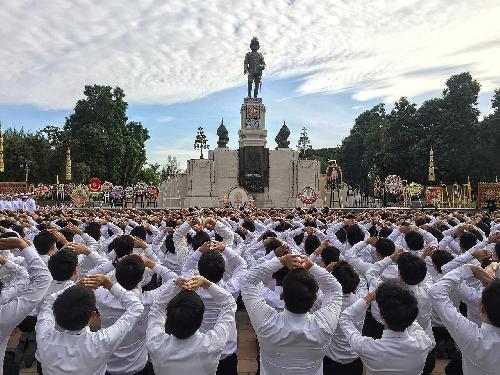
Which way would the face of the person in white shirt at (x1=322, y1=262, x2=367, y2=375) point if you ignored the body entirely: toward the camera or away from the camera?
away from the camera

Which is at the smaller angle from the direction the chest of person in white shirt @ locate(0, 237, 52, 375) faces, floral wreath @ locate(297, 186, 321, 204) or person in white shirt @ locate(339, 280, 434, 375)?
the floral wreath

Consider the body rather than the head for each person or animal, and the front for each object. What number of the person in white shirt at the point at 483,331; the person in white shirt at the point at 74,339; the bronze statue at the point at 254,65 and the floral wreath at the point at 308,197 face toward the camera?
2

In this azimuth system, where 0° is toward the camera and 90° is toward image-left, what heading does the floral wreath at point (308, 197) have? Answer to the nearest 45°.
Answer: approximately 0°

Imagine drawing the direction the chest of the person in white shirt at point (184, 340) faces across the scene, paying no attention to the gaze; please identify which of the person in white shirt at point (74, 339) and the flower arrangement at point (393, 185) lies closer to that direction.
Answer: the flower arrangement

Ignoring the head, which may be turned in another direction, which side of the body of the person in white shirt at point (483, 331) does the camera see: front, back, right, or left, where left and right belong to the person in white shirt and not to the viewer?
back

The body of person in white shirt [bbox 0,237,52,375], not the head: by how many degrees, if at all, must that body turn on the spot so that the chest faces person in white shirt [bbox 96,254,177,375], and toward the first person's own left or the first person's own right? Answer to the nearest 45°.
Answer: approximately 90° to the first person's own right

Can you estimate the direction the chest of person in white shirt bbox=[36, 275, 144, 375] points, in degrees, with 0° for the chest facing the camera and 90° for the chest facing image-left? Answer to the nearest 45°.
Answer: approximately 180°

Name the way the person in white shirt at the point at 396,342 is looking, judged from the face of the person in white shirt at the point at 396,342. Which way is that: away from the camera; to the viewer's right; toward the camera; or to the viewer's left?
away from the camera

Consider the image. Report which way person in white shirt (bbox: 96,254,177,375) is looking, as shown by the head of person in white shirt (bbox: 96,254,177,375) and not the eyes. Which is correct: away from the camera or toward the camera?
away from the camera

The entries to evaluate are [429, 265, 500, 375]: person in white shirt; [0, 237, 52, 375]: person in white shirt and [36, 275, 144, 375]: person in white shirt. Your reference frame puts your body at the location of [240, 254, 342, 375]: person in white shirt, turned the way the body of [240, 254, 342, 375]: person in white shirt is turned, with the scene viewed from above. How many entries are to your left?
2

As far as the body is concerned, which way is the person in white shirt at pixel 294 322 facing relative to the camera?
away from the camera

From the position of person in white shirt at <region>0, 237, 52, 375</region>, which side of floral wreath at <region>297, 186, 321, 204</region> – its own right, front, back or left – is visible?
front

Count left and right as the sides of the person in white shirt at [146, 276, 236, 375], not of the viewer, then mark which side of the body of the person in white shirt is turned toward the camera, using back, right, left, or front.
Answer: back

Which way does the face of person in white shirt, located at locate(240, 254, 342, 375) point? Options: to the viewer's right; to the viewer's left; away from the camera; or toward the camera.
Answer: away from the camera

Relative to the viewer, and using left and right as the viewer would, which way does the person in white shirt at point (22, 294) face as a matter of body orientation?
facing away from the viewer
